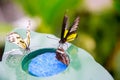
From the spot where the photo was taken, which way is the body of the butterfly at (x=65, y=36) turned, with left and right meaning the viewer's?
facing the viewer and to the left of the viewer
